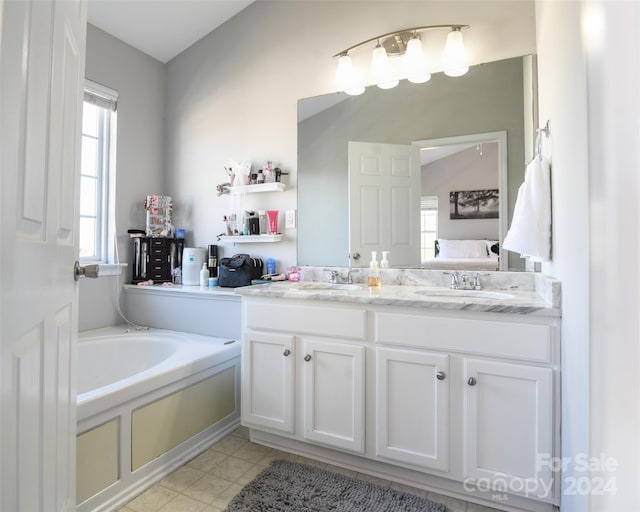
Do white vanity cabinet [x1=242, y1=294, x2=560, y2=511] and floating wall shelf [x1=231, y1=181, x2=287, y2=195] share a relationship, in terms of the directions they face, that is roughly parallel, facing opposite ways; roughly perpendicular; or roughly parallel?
roughly parallel

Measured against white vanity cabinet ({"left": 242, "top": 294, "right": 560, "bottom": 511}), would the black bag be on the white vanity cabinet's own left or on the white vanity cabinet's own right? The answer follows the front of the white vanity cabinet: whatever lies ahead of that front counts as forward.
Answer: on the white vanity cabinet's own right

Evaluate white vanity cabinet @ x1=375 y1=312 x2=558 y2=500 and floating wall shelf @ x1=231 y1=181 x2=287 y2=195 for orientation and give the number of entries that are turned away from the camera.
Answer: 0

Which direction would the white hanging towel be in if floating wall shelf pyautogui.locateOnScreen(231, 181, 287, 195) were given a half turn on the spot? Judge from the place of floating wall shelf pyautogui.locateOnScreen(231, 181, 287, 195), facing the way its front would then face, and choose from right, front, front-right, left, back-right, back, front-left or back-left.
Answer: right

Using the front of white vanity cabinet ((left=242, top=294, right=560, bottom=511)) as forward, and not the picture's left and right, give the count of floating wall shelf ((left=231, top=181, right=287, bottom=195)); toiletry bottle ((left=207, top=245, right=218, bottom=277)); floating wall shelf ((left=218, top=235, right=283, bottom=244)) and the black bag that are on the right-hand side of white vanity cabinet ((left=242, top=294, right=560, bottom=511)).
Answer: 4

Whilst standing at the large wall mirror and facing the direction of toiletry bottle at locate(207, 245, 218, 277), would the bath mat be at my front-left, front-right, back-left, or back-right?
front-left

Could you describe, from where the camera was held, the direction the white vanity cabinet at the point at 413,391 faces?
facing the viewer and to the left of the viewer

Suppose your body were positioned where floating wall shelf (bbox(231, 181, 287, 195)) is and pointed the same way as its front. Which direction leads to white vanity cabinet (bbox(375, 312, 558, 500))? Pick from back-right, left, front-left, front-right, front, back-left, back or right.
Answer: left

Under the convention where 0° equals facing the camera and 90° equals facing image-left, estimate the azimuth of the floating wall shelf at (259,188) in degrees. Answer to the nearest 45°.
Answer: approximately 45°

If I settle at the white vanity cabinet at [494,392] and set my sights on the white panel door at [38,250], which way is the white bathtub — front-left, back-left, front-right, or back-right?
front-right

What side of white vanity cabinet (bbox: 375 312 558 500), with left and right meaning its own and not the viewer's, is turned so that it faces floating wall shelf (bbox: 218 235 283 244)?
right
